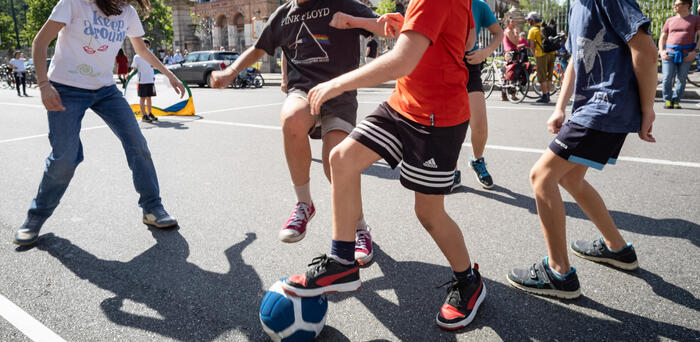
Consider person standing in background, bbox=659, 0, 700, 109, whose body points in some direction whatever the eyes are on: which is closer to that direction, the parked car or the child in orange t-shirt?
the child in orange t-shirt

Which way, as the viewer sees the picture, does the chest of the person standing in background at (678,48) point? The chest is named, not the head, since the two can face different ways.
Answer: toward the camera

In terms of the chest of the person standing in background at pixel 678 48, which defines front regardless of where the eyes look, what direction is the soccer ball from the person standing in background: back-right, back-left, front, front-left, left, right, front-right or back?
front
